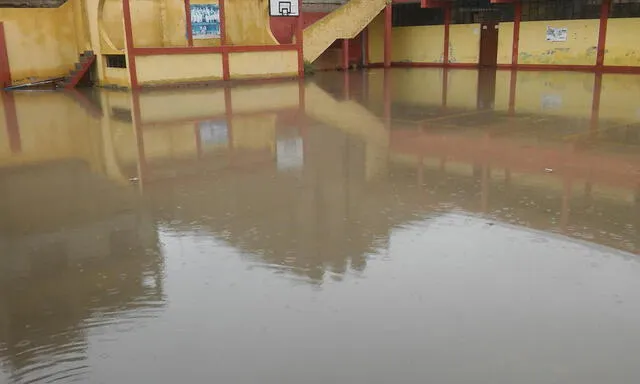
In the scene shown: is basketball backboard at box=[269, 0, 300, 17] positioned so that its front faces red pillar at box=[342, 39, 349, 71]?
no

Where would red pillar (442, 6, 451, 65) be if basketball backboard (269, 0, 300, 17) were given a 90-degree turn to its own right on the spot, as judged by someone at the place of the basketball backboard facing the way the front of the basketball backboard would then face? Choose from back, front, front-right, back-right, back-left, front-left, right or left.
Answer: back-right

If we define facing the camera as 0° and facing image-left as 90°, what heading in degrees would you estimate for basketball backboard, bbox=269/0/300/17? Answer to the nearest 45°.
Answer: approximately 0°

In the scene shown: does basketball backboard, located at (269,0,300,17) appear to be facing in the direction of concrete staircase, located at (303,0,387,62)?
no

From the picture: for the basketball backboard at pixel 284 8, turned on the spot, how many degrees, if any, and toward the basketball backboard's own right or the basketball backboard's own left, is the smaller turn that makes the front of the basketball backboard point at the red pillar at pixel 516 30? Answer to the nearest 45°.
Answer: approximately 90° to the basketball backboard's own left

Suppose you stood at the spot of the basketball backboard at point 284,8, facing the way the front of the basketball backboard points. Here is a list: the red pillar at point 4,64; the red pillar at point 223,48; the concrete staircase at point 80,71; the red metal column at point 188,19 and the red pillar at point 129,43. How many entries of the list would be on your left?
0

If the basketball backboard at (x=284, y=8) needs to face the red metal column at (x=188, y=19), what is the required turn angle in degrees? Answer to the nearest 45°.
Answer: approximately 45° to its right

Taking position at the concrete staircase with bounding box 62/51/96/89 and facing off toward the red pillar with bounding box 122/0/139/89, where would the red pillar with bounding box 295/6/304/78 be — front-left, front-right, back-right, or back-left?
front-left

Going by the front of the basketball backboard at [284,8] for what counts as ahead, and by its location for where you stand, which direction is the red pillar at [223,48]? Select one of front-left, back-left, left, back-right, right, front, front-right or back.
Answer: front-right

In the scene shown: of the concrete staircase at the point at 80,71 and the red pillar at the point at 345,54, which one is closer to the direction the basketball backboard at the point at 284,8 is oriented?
the concrete staircase

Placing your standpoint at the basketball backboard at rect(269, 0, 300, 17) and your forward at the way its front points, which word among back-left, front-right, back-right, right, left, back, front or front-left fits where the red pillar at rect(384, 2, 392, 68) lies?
back-left

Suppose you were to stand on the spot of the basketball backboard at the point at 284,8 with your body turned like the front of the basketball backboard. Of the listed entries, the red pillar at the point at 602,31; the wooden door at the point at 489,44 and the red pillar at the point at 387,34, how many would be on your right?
0

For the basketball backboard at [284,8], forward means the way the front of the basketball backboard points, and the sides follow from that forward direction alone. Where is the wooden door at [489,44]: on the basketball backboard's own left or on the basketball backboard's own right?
on the basketball backboard's own left

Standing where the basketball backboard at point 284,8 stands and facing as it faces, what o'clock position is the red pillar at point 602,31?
The red pillar is roughly at 9 o'clock from the basketball backboard.
